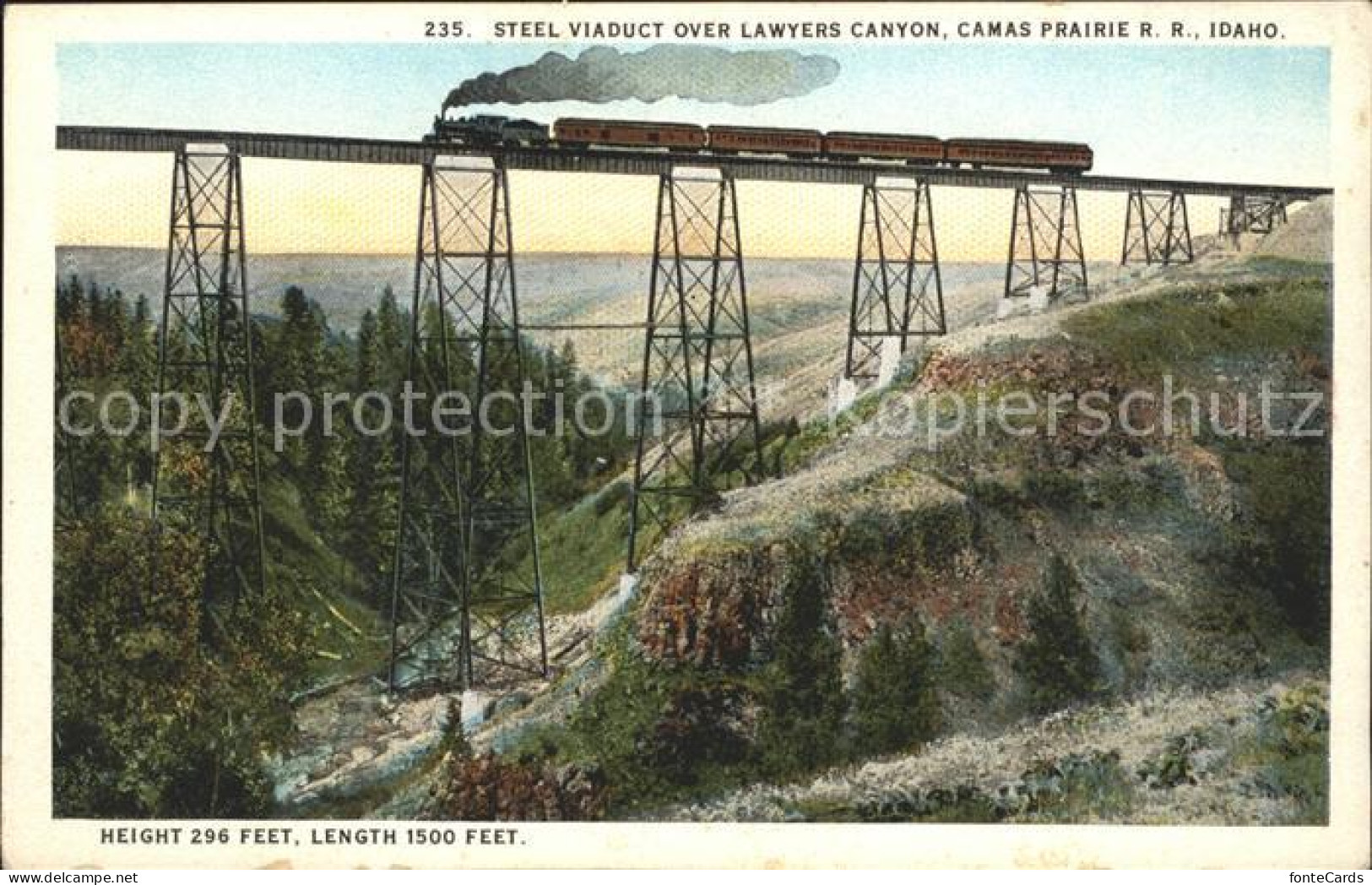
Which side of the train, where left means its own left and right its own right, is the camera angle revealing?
left
